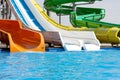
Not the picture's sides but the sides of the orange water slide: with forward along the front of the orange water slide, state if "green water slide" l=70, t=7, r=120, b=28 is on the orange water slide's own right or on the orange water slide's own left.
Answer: on the orange water slide's own left

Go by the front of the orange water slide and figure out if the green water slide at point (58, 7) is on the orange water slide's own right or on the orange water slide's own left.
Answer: on the orange water slide's own left
